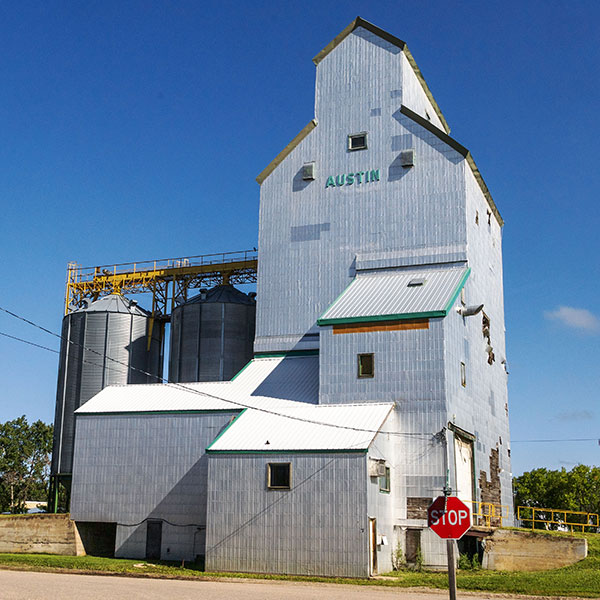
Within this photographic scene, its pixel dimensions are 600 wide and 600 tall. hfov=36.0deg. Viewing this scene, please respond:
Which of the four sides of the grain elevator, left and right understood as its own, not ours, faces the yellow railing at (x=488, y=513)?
left

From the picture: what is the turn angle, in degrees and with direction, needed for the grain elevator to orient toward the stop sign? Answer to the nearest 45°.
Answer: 0° — it already faces it

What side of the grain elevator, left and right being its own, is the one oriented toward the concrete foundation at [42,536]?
right

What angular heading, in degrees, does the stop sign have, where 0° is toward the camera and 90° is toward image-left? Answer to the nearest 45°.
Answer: approximately 0°

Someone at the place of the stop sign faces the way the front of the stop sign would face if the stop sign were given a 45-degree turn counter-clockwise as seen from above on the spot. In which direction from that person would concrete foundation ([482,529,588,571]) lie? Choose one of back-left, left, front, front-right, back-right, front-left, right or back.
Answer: back-left

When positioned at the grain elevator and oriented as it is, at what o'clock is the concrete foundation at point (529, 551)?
The concrete foundation is roughly at 10 o'clock from the grain elevator.

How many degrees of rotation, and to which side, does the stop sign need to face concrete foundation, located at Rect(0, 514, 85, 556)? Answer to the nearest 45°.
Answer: approximately 135° to its right

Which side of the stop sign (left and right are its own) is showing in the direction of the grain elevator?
back

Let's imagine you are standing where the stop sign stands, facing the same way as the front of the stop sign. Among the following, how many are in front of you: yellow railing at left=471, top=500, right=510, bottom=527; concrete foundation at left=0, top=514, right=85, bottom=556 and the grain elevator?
0

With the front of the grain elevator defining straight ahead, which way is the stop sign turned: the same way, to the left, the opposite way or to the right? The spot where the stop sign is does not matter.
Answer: the same way

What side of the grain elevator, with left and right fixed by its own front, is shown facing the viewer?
front

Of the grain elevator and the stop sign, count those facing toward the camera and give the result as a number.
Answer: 2
